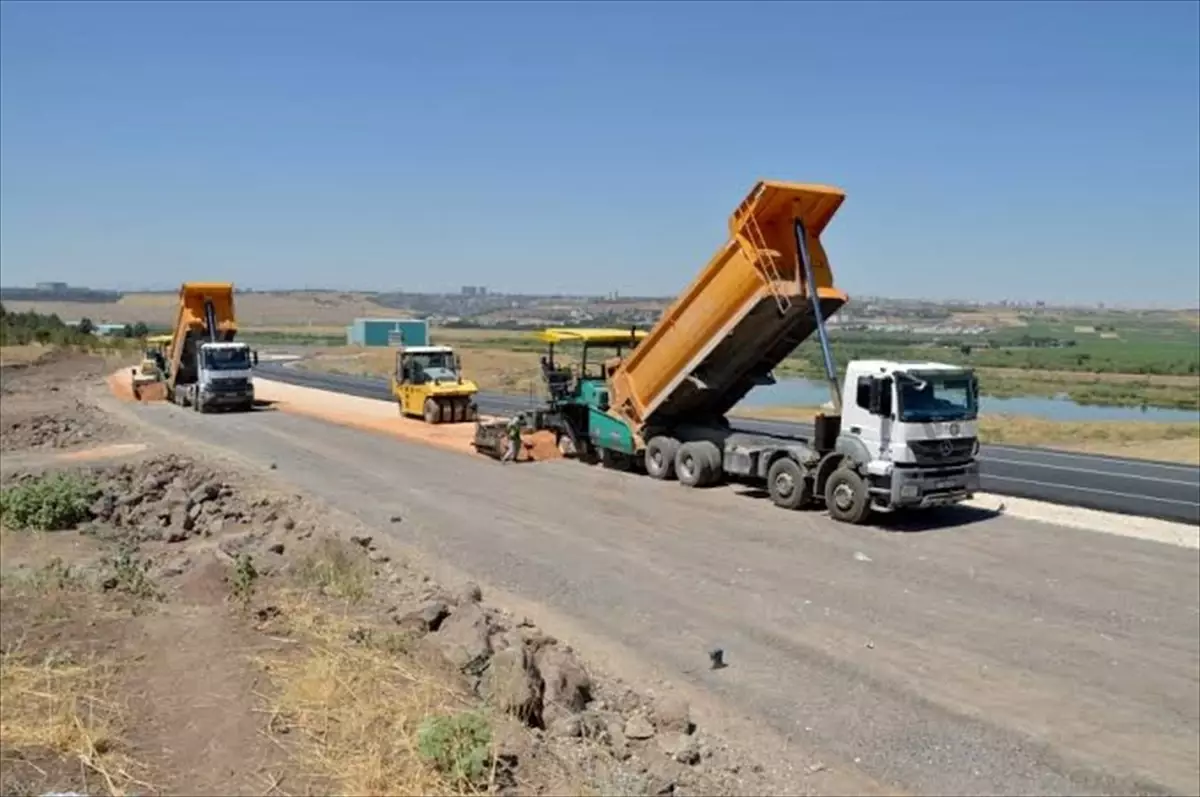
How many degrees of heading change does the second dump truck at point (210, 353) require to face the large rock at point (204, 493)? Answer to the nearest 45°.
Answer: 0° — it already faces it

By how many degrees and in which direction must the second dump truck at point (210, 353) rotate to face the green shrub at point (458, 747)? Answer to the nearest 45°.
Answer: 0° — it already faces it

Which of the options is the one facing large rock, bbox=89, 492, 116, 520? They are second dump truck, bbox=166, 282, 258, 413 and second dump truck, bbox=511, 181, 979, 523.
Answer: second dump truck, bbox=166, 282, 258, 413

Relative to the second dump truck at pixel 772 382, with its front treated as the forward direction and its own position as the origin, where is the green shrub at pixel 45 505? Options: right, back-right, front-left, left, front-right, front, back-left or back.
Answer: back-right

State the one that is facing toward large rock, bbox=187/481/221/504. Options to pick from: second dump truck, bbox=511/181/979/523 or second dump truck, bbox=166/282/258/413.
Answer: second dump truck, bbox=166/282/258/413

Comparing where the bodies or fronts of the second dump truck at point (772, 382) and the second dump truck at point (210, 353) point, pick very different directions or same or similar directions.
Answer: same or similar directions

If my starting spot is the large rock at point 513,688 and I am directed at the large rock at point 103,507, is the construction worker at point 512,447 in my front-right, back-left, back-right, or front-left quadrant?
front-right

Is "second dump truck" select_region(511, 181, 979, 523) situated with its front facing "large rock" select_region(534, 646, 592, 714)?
no

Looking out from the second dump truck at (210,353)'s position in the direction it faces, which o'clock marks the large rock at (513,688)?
The large rock is roughly at 12 o'clock from the second dump truck.

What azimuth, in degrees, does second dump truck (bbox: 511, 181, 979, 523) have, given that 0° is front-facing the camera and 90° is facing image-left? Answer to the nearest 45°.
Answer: approximately 315°

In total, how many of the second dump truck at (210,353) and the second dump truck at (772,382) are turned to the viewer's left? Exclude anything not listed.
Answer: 0

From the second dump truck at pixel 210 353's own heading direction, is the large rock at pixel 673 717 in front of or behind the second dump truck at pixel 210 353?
in front

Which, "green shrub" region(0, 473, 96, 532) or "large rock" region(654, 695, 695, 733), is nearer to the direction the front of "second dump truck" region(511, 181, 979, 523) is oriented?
the large rock

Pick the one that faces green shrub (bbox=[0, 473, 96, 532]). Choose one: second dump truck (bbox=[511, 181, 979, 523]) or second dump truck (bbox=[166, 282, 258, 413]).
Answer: second dump truck (bbox=[166, 282, 258, 413])

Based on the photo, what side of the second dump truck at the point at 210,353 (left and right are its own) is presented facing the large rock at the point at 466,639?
front

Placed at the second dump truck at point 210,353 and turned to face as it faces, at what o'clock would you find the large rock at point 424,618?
The large rock is roughly at 12 o'clock from the second dump truck.

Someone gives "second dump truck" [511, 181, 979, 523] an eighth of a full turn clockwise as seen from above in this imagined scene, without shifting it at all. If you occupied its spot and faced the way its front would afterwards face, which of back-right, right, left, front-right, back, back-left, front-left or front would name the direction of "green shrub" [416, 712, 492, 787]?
front

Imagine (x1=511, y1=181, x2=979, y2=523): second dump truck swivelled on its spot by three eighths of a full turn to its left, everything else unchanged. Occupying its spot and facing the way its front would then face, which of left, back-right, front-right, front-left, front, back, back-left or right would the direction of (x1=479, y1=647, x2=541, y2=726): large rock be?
back

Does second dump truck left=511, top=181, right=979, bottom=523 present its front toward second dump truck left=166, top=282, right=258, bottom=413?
no

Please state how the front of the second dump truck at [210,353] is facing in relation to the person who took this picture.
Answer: facing the viewer

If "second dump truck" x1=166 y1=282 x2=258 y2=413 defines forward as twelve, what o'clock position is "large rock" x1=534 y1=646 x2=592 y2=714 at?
The large rock is roughly at 12 o'clock from the second dump truck.
